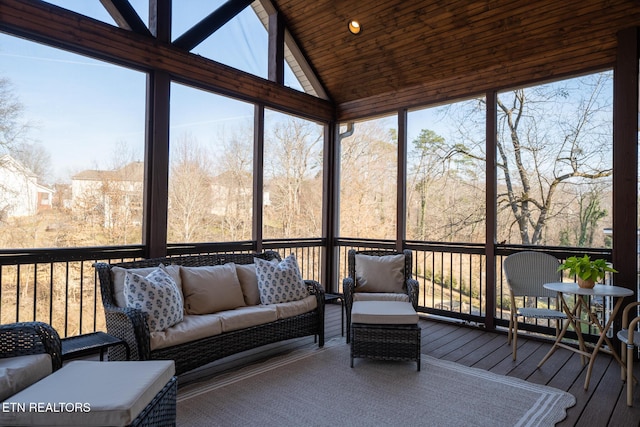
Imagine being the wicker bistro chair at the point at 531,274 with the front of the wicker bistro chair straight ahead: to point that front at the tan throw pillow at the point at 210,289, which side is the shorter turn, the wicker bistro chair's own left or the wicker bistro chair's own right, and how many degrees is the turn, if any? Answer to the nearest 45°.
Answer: approximately 90° to the wicker bistro chair's own right

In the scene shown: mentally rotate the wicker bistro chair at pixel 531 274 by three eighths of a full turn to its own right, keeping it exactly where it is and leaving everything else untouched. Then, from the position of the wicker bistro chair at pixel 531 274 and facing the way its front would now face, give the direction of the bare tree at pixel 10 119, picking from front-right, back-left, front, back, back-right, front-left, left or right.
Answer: front-left

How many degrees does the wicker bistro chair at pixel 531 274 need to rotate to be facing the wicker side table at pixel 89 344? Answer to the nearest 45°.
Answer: approximately 90° to its right

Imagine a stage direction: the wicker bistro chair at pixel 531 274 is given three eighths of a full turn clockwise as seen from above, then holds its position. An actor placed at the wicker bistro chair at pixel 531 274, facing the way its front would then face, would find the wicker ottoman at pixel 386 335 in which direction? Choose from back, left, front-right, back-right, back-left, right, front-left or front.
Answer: front-left

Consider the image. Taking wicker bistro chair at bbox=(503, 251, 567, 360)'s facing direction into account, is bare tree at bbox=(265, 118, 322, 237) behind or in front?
behind

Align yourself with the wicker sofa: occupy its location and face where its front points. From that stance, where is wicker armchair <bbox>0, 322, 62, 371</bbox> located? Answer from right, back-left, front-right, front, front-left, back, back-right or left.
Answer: right

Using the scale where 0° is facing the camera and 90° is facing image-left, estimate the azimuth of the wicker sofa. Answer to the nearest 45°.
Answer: approximately 315°

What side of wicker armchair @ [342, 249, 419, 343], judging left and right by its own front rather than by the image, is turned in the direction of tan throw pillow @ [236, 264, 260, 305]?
right

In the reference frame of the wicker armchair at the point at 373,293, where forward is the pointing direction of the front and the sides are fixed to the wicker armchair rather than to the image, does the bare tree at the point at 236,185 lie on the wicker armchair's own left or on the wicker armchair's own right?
on the wicker armchair's own right

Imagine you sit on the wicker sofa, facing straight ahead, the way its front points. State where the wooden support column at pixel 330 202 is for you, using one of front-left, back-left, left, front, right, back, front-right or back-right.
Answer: left

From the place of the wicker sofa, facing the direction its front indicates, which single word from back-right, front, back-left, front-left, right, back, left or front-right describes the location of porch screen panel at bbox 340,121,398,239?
left

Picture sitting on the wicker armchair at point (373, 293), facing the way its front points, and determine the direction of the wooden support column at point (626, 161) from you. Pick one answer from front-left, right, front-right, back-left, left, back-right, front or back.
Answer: left

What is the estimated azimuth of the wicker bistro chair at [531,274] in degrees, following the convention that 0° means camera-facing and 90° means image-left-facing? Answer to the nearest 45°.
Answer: approximately 315°
